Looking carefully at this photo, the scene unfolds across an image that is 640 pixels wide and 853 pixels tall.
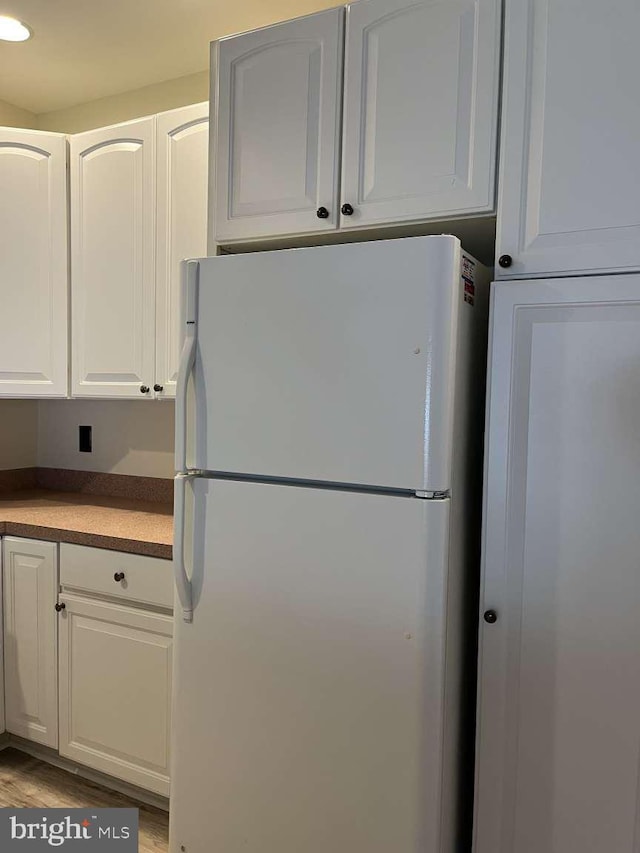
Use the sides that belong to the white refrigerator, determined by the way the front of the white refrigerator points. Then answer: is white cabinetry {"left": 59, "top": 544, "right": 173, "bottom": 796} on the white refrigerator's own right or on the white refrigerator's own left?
on the white refrigerator's own right

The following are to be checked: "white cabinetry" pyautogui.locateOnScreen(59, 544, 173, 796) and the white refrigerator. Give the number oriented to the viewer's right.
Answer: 0

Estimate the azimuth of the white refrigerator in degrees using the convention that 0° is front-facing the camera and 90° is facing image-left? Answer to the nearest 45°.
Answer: approximately 45°

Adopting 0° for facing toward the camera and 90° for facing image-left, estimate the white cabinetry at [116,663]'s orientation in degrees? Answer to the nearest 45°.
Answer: approximately 45°

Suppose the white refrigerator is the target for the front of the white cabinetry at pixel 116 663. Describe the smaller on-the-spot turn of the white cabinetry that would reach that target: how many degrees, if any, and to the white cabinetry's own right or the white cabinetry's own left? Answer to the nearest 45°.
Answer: approximately 90° to the white cabinetry's own left
